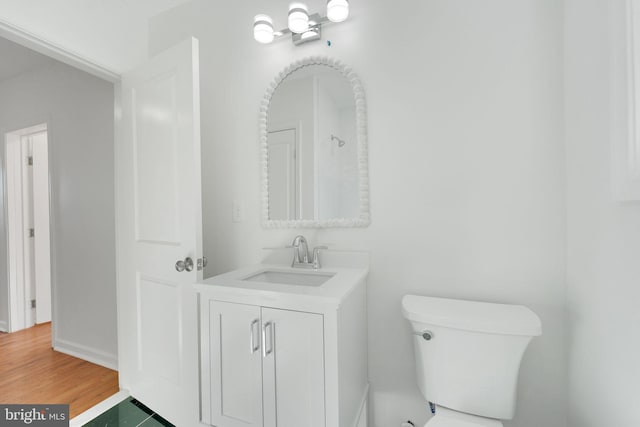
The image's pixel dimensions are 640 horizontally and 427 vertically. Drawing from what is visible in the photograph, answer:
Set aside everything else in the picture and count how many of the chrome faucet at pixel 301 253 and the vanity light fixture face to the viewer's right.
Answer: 0

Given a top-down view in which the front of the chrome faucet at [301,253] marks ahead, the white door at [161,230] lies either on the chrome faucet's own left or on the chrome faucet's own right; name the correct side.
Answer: on the chrome faucet's own right

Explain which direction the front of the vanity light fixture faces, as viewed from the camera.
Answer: facing the viewer and to the left of the viewer

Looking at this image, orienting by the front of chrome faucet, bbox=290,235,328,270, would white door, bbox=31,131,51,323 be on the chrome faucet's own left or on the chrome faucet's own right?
on the chrome faucet's own right

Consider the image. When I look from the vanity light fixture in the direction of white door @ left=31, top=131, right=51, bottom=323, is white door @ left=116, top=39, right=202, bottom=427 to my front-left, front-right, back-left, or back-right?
front-left

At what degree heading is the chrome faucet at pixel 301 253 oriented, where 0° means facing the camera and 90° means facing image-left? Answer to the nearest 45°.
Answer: approximately 45°

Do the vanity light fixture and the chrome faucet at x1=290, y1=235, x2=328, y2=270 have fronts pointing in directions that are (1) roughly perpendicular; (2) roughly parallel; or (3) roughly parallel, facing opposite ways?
roughly parallel

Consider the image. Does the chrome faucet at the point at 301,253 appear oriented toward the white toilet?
no

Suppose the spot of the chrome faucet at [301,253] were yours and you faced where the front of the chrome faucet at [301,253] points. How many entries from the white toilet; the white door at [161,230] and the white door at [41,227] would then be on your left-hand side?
1
